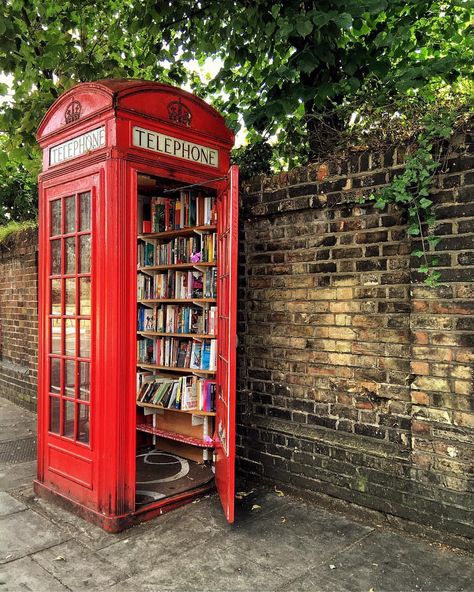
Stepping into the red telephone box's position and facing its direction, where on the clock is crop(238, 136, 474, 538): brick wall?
The brick wall is roughly at 11 o'clock from the red telephone box.

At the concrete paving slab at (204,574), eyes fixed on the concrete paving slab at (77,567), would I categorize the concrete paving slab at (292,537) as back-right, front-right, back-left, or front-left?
back-right

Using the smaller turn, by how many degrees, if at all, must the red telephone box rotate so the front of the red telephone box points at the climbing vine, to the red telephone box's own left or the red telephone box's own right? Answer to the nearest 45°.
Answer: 0° — it already faces it

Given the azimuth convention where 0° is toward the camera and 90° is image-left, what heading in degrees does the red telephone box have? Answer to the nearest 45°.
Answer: approximately 315°
